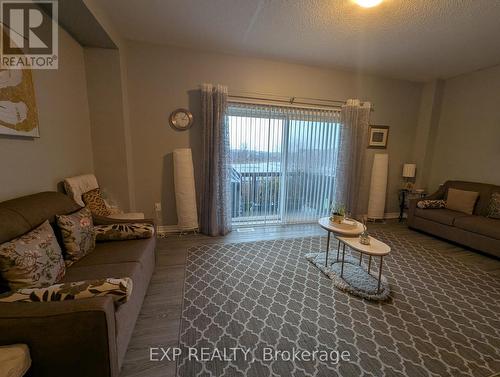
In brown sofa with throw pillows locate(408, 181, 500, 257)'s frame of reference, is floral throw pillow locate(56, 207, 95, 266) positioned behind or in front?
in front

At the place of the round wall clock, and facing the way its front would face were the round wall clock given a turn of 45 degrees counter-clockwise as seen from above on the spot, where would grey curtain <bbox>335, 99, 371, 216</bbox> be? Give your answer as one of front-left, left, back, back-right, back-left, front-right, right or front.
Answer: front-left

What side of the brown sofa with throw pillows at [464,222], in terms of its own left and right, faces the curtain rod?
front

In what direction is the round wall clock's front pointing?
toward the camera

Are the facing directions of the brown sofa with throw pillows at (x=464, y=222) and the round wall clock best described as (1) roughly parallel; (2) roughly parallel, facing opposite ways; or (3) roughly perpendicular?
roughly perpendicular

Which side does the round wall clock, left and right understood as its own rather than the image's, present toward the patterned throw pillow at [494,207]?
left

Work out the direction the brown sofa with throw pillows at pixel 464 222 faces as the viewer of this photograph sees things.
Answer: facing the viewer and to the left of the viewer

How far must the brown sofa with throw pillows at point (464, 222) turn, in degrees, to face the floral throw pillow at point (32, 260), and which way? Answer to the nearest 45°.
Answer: approximately 45° to its left

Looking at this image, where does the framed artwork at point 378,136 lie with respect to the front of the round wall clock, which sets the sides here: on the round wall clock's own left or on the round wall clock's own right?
on the round wall clock's own left

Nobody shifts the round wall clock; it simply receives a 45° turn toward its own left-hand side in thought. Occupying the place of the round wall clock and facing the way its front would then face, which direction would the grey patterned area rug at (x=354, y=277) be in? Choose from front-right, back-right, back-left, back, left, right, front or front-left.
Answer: front

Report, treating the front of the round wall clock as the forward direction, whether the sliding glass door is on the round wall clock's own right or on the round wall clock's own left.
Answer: on the round wall clock's own left

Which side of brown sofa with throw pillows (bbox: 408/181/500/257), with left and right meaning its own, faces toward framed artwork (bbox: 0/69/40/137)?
front

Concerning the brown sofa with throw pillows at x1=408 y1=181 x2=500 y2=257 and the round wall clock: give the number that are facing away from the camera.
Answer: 0

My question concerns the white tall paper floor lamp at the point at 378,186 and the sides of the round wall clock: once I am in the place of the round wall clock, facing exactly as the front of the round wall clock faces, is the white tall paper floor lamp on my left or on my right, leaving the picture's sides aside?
on my left

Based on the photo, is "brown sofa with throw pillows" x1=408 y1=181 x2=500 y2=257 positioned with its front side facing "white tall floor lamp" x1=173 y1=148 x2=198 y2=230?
yes

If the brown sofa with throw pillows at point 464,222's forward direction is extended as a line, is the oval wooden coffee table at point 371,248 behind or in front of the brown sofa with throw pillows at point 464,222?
in front
